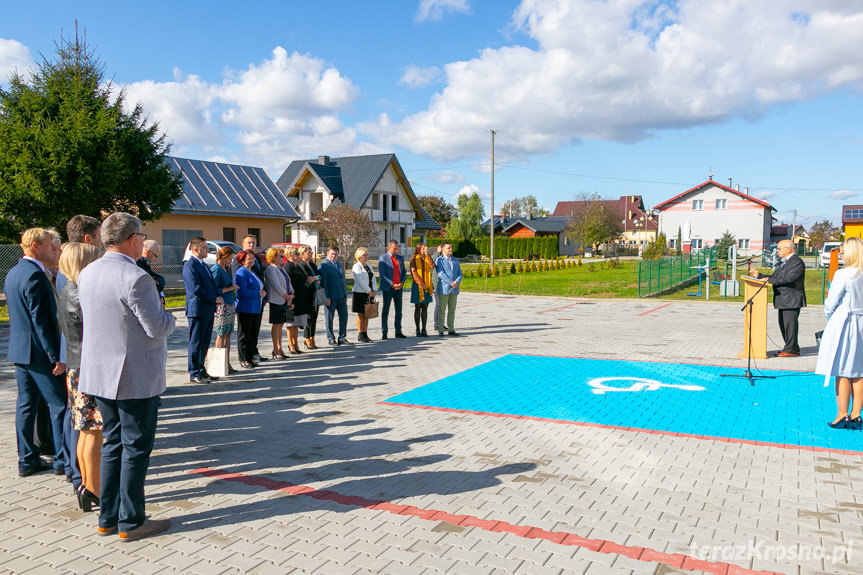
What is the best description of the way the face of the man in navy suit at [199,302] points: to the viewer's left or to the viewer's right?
to the viewer's right

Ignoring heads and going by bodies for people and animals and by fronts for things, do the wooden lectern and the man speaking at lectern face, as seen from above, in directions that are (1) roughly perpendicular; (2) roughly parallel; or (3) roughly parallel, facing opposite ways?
roughly parallel

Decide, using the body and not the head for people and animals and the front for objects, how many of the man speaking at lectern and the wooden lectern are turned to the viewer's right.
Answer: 0

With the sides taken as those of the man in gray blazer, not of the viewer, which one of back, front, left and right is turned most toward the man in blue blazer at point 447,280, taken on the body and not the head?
front

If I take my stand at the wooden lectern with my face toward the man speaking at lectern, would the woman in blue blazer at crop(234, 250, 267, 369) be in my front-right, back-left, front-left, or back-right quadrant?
back-left

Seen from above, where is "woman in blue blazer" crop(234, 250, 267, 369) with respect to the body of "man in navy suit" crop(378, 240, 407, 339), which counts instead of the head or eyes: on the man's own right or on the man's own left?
on the man's own right

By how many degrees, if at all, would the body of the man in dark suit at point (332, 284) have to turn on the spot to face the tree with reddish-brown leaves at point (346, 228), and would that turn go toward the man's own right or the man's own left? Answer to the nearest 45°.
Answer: approximately 135° to the man's own left

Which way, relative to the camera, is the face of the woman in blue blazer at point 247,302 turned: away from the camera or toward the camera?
toward the camera

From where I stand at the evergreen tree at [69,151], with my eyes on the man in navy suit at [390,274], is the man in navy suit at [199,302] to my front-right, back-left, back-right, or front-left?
front-right

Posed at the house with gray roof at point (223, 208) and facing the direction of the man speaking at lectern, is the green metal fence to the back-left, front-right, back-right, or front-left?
front-left

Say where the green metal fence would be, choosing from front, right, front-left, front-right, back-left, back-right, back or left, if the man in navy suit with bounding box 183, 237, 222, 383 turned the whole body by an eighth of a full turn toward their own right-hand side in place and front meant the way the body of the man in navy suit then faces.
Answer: left

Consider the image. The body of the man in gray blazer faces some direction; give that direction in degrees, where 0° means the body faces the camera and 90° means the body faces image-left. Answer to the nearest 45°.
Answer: approximately 225°

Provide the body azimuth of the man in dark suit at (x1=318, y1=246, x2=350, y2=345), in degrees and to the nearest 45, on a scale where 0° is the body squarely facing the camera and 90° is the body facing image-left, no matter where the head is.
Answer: approximately 315°

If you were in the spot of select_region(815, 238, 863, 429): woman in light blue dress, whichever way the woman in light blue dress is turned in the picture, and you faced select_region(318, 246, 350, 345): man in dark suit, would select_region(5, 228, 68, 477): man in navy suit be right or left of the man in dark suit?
left

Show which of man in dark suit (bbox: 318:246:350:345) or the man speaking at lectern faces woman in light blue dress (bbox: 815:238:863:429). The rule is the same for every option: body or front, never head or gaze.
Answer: the man in dark suit

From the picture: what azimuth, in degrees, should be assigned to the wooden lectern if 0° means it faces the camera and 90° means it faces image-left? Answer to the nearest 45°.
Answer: approximately 90°

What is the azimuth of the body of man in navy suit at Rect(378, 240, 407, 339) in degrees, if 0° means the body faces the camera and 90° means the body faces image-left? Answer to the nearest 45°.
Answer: approximately 315°

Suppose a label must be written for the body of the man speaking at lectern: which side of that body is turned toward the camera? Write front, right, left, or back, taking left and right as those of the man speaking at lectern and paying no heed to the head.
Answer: left

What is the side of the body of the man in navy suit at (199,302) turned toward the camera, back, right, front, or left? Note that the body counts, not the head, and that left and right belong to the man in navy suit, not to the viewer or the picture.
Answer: right

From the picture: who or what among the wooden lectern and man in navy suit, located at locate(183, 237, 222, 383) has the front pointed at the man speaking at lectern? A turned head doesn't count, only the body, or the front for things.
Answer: the man in navy suit

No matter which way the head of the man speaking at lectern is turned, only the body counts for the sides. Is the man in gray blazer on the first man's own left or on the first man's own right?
on the first man's own left
